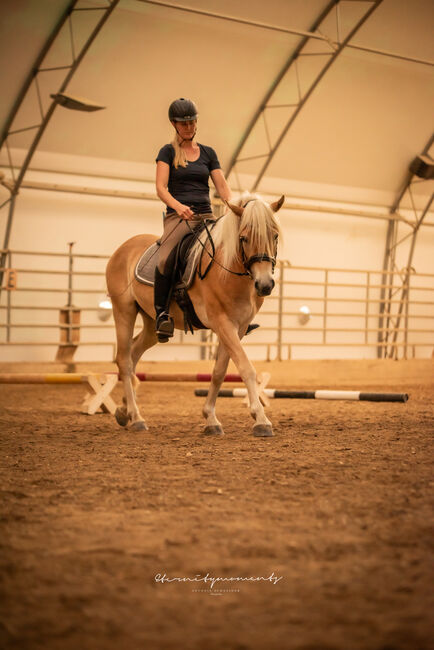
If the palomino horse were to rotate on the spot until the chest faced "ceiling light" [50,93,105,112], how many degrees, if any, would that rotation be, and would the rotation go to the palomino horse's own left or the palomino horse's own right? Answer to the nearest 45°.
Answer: approximately 135° to the palomino horse's own left

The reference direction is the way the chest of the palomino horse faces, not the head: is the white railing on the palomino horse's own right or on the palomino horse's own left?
on the palomino horse's own left

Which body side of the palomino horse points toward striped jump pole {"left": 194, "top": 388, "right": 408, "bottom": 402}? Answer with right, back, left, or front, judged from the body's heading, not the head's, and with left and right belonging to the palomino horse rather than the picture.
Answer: left

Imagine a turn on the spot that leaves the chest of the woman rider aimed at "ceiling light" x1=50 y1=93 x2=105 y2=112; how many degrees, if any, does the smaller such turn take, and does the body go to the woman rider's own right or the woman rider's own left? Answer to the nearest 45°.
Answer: approximately 135° to the woman rider's own left

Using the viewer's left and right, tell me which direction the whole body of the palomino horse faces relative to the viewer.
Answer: facing the viewer and to the right of the viewer

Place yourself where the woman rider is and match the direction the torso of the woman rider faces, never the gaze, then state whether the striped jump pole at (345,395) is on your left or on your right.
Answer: on your left
